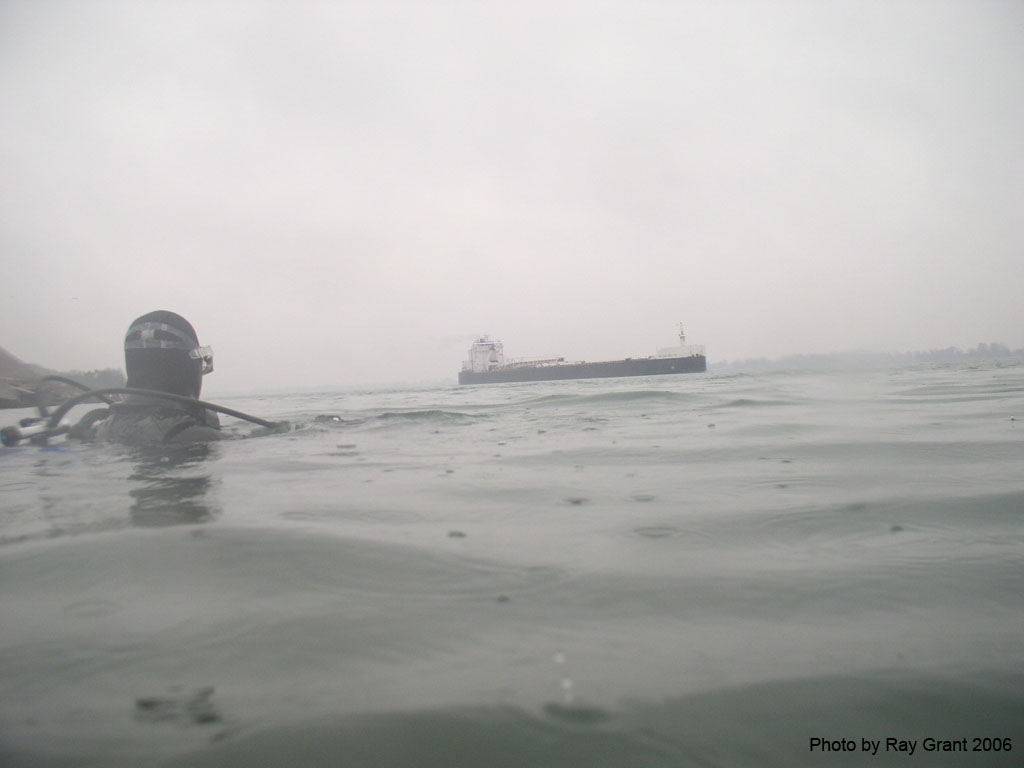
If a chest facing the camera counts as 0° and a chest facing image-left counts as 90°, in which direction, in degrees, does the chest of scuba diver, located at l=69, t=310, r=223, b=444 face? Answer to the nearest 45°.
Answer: approximately 225°

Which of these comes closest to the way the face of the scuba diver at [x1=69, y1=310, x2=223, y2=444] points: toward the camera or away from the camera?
away from the camera

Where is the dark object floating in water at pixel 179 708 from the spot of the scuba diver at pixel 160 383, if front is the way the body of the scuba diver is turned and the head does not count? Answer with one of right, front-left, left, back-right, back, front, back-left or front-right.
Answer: back-right
